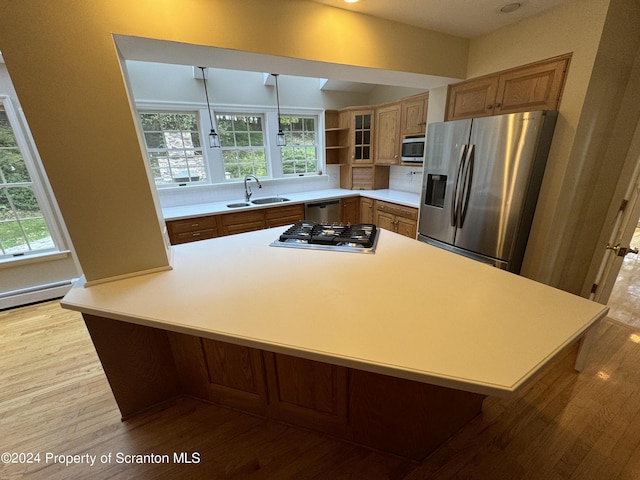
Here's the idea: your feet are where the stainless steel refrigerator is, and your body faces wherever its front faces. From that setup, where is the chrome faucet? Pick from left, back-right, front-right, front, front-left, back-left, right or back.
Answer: front-right

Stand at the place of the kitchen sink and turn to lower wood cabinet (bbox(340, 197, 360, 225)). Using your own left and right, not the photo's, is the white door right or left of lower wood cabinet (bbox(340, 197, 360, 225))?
right

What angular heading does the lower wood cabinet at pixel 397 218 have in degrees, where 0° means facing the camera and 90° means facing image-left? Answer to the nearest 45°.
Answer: approximately 45°

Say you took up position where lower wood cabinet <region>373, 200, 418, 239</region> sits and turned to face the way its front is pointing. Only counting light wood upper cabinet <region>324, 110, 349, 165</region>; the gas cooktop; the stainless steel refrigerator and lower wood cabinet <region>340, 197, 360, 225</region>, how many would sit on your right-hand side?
2

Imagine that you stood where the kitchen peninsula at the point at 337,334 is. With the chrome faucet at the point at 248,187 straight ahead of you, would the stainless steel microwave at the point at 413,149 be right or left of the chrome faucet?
right

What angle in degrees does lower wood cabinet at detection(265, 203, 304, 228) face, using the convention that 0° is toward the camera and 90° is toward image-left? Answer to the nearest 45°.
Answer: approximately 315°

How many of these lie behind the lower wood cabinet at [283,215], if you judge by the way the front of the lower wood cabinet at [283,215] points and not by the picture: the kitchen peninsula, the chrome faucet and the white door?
1

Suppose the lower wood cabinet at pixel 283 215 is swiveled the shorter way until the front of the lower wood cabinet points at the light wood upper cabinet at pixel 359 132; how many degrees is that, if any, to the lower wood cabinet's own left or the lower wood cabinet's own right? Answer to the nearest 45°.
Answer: approximately 90° to the lower wood cabinet's own left
